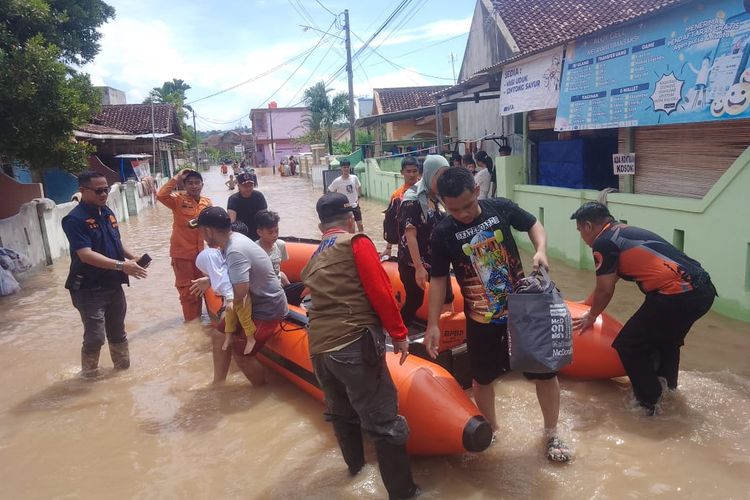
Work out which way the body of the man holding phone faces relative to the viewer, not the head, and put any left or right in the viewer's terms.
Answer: facing the viewer and to the right of the viewer

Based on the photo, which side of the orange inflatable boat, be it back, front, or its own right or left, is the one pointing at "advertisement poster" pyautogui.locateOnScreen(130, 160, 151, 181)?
front

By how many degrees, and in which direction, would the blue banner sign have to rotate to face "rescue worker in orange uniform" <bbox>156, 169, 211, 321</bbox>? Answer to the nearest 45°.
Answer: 0° — it already faces them

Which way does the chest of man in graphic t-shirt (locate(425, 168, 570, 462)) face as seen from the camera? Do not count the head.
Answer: toward the camera

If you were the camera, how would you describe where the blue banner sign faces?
facing the viewer and to the left of the viewer

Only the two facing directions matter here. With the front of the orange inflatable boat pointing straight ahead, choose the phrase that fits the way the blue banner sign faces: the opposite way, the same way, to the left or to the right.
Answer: to the left

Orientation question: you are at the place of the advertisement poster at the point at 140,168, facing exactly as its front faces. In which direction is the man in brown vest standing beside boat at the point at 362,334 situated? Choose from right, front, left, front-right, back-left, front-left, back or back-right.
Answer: front

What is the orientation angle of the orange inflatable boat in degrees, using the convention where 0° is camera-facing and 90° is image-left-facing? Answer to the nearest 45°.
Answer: approximately 135°

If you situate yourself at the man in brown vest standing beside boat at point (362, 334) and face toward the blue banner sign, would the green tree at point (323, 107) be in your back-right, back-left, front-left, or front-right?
front-left

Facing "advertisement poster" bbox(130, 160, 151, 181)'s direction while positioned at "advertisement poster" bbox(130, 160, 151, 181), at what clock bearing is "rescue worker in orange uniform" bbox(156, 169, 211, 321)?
The rescue worker in orange uniform is roughly at 12 o'clock from the advertisement poster.

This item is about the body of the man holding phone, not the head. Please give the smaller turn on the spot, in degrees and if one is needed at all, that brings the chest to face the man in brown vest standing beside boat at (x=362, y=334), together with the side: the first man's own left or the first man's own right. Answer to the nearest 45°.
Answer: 0° — they already face them

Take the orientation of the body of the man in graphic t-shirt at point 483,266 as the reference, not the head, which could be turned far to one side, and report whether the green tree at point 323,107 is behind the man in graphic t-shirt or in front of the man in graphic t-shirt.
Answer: behind

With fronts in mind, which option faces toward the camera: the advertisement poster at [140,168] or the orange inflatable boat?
the advertisement poster

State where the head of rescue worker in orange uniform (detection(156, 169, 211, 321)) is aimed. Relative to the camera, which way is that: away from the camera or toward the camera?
toward the camera
